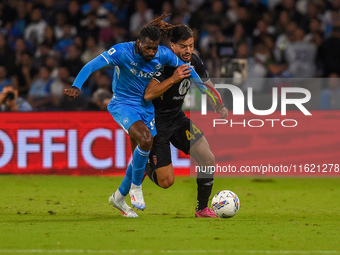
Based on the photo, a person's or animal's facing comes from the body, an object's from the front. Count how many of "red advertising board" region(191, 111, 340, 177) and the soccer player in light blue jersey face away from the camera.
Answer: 0

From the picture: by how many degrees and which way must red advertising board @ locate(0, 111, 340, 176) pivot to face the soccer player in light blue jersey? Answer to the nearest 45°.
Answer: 0° — it already faces them

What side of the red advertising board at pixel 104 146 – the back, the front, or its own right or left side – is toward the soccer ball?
front

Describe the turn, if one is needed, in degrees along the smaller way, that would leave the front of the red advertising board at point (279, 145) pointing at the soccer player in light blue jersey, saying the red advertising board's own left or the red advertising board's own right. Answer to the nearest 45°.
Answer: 0° — it already faces them

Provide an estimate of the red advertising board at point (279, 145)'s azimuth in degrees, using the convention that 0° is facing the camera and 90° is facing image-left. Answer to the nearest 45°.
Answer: approximately 0°
